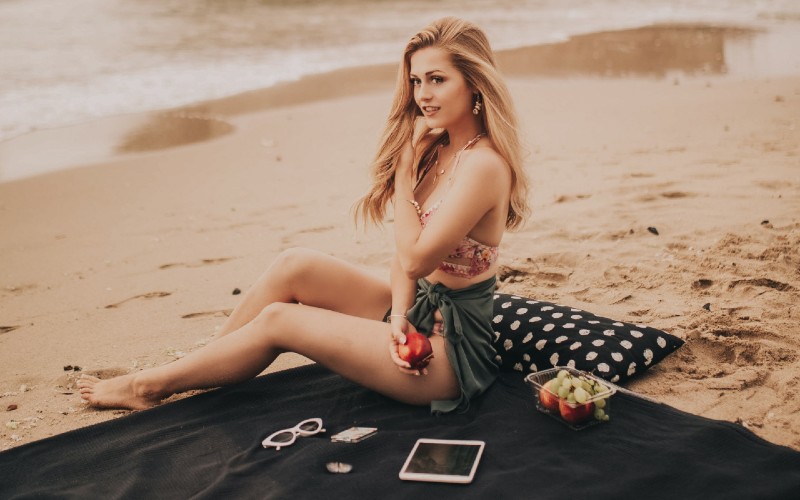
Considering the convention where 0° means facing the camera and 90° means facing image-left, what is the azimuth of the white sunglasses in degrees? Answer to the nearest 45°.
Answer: approximately 315°

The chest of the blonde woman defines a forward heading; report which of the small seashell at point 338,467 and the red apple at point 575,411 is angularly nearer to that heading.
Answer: the small seashell

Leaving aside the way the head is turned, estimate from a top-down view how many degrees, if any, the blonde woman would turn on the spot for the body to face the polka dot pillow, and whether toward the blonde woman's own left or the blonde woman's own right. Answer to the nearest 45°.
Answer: approximately 180°

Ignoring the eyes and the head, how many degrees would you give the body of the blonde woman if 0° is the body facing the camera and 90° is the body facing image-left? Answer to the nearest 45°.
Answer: approximately 90°

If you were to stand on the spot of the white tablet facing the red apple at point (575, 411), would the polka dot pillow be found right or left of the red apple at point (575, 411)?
left

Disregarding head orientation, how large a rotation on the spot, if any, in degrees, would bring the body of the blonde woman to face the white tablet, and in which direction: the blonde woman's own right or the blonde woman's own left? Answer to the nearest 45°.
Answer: approximately 90° to the blonde woman's own left

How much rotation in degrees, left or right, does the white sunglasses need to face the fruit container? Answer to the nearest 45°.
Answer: approximately 45° to its left

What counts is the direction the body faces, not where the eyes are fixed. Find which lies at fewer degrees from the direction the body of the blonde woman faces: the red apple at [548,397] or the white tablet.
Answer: the white tablet
